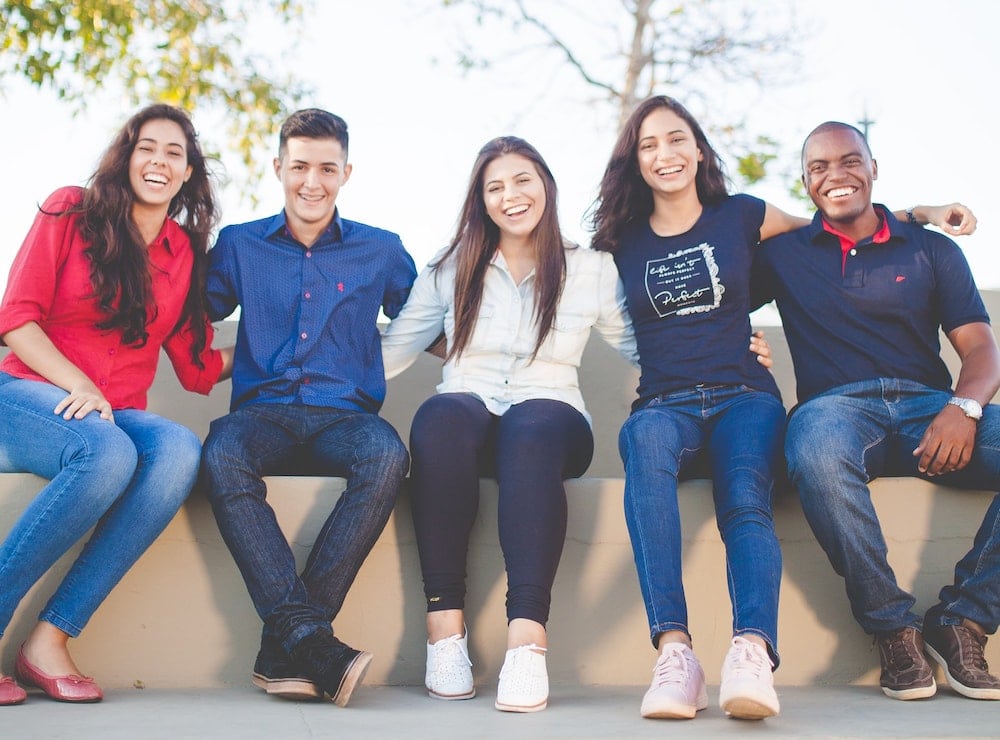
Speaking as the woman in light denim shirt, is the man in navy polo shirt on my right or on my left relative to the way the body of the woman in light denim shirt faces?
on my left

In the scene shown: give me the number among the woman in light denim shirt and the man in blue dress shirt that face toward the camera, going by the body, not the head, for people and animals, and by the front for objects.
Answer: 2

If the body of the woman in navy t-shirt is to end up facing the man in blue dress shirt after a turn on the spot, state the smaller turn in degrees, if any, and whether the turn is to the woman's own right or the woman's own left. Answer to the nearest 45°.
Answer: approximately 90° to the woman's own right

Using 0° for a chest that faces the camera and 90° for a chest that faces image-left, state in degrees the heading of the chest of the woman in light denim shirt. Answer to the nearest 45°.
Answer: approximately 0°

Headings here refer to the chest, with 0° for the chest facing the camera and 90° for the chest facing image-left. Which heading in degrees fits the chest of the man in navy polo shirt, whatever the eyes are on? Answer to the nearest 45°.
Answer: approximately 0°
